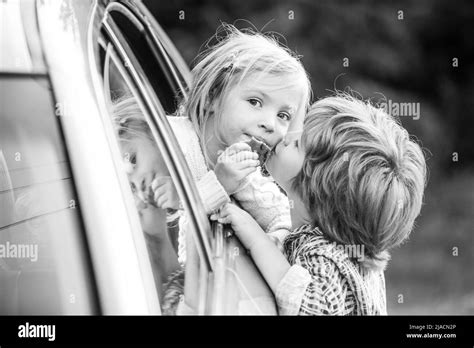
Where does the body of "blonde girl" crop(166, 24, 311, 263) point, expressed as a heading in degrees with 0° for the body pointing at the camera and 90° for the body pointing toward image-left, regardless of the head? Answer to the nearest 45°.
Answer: approximately 315°
